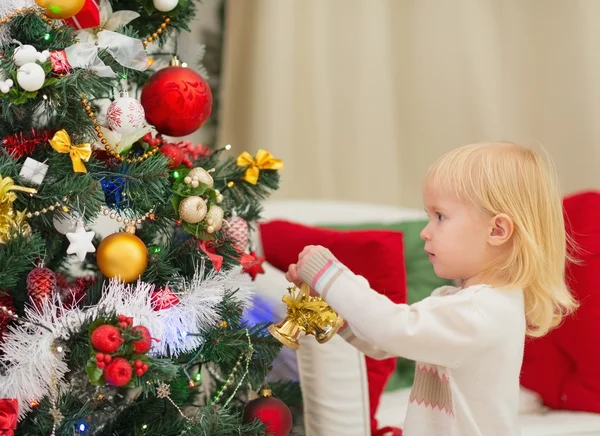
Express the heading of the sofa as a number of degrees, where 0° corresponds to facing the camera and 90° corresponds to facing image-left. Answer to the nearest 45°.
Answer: approximately 315°
